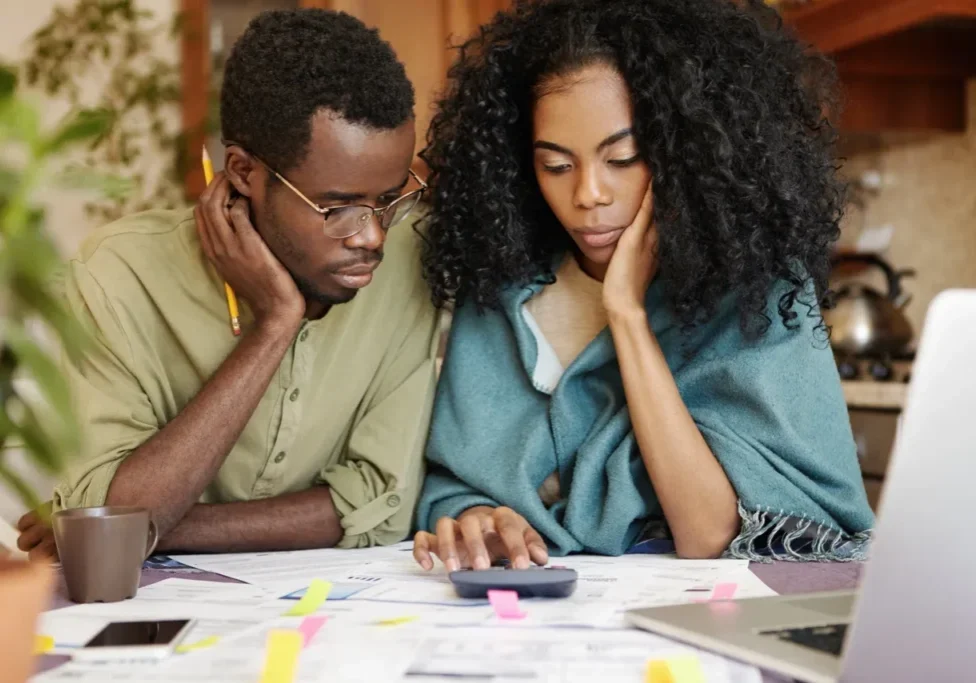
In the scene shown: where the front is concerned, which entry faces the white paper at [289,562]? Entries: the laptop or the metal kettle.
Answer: the laptop

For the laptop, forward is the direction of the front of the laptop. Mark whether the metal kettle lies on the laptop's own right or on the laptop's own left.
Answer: on the laptop's own right

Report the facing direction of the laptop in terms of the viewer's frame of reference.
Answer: facing away from the viewer and to the left of the viewer

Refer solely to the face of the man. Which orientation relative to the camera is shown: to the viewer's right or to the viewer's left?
to the viewer's right

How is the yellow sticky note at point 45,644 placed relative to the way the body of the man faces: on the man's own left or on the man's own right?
on the man's own right
